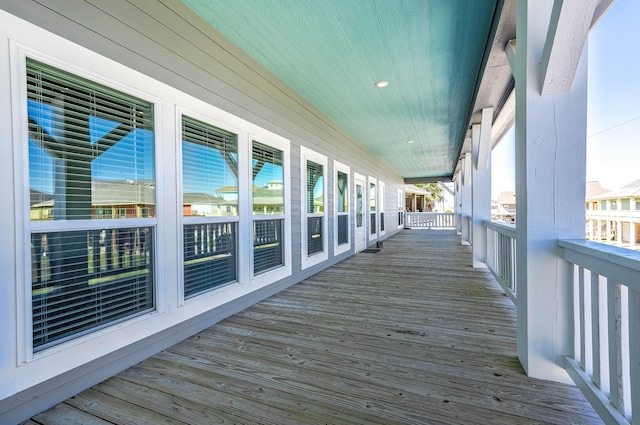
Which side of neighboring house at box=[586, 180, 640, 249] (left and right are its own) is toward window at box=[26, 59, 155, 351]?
front

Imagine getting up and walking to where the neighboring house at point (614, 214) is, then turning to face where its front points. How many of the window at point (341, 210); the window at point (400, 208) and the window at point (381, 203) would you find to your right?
3

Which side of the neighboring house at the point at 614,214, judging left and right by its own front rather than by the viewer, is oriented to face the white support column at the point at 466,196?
front

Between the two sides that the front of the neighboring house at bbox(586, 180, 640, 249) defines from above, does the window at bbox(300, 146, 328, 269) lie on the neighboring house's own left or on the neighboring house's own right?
on the neighboring house's own right

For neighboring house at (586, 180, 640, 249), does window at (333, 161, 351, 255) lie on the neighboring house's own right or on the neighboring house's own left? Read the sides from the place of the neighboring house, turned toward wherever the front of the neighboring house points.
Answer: on the neighboring house's own right

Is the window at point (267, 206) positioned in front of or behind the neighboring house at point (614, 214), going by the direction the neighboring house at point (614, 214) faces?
in front

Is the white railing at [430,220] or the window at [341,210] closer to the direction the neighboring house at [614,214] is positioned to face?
the window

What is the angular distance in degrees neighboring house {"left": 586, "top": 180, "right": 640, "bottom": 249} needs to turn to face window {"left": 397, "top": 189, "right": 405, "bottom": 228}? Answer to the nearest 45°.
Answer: approximately 90° to its right

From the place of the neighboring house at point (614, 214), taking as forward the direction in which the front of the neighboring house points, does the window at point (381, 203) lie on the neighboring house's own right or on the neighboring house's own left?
on the neighboring house's own right

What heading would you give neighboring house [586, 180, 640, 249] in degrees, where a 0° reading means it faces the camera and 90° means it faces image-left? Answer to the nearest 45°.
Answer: approximately 45°
